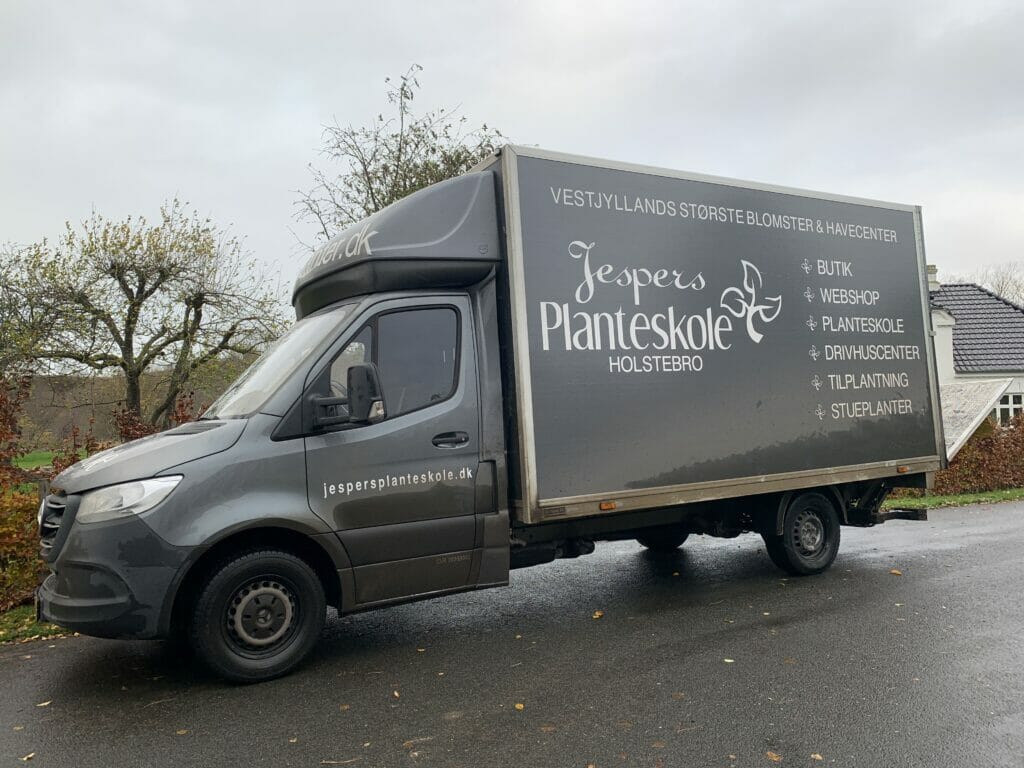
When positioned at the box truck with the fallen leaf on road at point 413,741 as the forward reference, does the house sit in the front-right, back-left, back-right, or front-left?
back-left

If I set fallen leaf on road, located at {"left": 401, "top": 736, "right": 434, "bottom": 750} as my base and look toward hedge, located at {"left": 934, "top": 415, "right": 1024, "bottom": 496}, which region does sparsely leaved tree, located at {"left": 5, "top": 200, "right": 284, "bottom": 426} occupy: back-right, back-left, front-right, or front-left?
front-left

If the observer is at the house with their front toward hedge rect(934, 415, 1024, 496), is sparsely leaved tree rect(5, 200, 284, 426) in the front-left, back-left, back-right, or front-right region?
front-right

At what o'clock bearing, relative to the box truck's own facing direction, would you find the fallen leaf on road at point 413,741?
The fallen leaf on road is roughly at 11 o'clock from the box truck.

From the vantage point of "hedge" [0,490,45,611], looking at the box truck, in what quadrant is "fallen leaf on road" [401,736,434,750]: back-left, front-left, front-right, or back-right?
front-right

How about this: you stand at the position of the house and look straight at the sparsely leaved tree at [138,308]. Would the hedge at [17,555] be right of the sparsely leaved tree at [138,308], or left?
left

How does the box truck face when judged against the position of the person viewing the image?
facing the viewer and to the left of the viewer

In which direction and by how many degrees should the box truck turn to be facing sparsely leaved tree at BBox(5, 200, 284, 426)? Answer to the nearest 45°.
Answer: approximately 90° to its right

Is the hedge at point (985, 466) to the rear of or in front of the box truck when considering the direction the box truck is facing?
to the rear

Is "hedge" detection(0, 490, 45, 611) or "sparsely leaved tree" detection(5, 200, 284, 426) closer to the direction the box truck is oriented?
the hedge

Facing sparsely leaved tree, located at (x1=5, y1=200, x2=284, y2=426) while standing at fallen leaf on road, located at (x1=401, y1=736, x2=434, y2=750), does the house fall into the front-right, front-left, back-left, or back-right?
front-right

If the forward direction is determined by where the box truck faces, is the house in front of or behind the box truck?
behind
